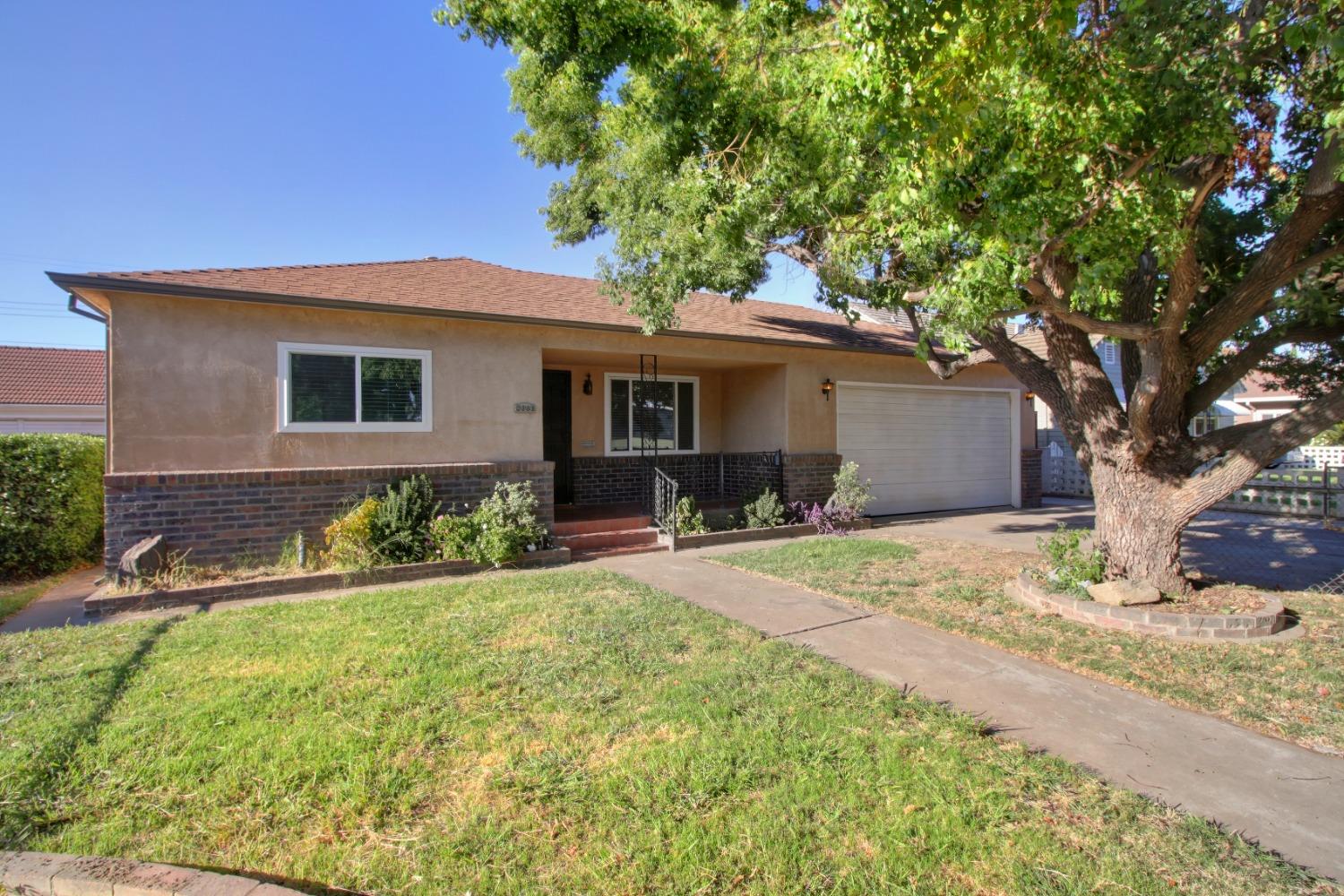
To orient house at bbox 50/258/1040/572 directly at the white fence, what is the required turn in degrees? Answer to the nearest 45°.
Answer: approximately 45° to its left

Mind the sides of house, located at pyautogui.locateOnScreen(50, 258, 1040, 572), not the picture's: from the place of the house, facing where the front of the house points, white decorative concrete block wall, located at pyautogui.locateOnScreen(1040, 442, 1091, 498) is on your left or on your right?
on your left

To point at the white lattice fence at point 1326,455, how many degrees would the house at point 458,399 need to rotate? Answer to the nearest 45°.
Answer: approximately 45° to its left

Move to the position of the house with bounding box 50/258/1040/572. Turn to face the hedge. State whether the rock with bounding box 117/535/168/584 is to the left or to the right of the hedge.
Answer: left

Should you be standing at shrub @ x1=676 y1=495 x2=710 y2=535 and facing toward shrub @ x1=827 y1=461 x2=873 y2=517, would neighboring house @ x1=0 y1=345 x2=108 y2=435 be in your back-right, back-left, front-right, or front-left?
back-left

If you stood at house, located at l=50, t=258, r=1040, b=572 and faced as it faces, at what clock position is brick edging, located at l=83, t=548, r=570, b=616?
The brick edging is roughly at 1 o'clock from the house.

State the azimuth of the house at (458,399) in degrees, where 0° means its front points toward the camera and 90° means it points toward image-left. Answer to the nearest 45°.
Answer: approximately 315°

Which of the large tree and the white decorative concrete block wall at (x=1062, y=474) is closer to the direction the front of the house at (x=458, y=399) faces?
the large tree

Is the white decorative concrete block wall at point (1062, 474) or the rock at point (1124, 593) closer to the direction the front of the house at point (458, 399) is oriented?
the rock
